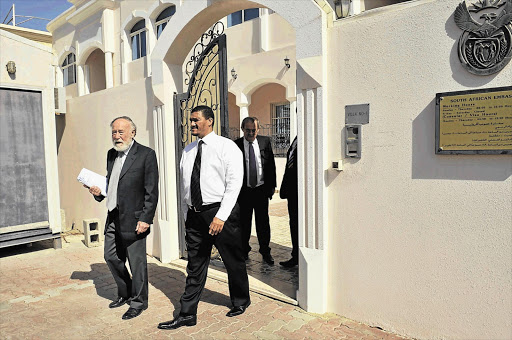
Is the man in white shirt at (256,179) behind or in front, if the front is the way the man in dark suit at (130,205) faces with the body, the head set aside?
behind

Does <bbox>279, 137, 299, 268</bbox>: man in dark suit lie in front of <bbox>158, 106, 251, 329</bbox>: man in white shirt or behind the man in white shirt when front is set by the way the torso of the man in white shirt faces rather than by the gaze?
behind

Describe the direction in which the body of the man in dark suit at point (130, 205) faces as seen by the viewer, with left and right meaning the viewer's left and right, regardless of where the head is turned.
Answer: facing the viewer and to the left of the viewer

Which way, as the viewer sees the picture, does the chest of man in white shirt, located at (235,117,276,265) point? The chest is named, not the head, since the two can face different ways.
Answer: toward the camera

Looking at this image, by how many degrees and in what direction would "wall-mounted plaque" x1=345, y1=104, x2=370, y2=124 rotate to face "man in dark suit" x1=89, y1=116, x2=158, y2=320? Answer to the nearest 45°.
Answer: approximately 45° to its right

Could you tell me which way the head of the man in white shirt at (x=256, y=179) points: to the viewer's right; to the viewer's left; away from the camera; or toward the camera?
toward the camera
